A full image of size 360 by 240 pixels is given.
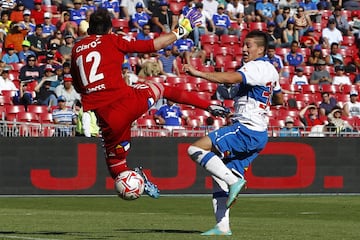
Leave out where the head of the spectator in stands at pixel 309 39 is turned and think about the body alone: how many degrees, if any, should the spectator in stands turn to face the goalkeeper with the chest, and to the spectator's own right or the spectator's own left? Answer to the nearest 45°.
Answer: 0° — they already face them

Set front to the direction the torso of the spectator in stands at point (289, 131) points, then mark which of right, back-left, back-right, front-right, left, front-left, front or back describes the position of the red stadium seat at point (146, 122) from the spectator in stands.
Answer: right

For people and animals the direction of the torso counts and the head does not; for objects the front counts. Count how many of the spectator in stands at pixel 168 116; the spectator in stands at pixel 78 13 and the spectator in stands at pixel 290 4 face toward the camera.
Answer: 3

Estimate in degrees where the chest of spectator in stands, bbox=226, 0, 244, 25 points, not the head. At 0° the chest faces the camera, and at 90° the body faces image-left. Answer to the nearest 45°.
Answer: approximately 0°

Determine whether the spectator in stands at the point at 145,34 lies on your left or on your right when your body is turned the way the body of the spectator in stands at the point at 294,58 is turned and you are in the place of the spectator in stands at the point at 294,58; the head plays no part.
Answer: on your right

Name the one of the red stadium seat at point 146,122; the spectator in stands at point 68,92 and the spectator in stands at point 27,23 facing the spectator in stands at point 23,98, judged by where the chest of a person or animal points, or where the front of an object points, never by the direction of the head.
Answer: the spectator in stands at point 27,23

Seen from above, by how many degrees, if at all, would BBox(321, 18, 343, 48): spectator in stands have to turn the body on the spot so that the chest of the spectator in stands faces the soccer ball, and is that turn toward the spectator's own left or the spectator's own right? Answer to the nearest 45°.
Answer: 0° — they already face it

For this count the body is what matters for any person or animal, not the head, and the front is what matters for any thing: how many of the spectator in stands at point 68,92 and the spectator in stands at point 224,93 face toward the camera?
2

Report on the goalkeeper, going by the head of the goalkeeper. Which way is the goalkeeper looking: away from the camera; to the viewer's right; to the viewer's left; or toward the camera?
away from the camera

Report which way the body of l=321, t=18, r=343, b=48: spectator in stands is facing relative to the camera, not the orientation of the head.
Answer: toward the camera

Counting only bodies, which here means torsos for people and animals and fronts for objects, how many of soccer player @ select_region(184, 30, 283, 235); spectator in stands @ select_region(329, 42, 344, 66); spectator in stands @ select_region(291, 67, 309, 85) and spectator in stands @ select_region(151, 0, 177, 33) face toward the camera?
3

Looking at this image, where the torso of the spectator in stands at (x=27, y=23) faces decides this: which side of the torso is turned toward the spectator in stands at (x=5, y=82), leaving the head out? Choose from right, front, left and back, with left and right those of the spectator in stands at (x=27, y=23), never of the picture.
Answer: front

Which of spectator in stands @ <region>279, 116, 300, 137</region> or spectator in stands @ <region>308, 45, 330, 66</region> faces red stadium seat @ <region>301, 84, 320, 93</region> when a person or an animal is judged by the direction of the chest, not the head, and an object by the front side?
spectator in stands @ <region>308, 45, 330, 66</region>

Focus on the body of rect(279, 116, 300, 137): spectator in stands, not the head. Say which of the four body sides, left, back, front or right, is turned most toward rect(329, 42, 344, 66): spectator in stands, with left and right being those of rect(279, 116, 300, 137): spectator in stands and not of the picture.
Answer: back

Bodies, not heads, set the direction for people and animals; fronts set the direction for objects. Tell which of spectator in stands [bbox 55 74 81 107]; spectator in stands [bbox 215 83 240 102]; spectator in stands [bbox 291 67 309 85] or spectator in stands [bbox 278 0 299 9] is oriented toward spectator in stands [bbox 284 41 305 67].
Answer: spectator in stands [bbox 278 0 299 9]

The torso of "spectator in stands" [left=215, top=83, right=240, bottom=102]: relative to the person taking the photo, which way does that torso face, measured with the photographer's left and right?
facing the viewer
